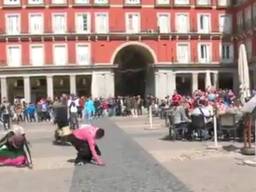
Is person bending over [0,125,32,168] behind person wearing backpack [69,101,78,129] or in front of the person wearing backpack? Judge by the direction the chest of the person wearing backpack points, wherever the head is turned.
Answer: behind

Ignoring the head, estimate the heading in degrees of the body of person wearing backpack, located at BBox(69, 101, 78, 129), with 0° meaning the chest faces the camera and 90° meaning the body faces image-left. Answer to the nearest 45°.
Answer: approximately 180°

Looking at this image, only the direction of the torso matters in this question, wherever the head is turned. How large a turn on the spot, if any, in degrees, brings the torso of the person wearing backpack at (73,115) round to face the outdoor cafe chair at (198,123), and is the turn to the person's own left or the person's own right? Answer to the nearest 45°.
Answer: approximately 135° to the person's own right

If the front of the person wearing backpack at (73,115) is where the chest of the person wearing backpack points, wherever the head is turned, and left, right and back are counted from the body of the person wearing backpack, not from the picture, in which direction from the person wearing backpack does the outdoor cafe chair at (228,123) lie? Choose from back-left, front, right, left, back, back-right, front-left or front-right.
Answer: back-right
